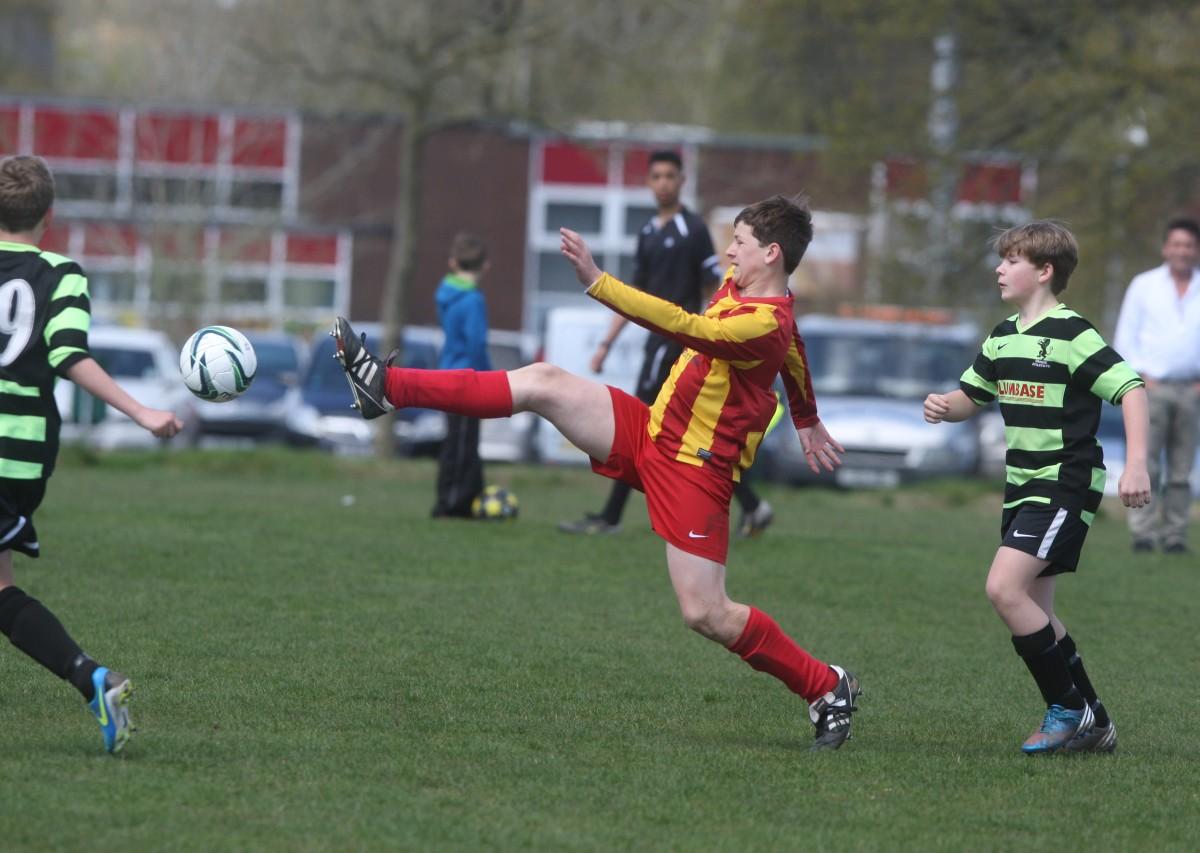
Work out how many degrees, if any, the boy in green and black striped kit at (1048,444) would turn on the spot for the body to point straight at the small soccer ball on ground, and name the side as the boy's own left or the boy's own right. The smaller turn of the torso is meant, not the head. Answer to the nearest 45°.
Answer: approximately 90° to the boy's own right

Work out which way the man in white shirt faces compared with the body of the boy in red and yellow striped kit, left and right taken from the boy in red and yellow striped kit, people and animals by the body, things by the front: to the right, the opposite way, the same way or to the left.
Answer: to the left

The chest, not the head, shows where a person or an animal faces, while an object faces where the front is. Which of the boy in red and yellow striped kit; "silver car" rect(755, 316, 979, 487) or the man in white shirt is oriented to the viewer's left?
the boy in red and yellow striped kit

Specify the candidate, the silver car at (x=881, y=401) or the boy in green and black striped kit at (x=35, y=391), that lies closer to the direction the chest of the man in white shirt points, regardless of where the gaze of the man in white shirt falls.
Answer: the boy in green and black striped kit

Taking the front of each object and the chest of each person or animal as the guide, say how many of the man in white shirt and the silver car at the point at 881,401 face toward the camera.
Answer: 2

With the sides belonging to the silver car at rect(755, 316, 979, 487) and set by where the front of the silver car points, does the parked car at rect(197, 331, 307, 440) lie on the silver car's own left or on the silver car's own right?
on the silver car's own right

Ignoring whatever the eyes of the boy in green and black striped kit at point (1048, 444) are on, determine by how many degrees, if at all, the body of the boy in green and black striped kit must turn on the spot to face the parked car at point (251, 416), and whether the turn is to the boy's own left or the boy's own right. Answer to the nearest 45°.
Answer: approximately 90° to the boy's own right

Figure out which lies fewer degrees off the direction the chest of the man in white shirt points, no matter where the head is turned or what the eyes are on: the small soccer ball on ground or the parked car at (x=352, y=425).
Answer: the small soccer ball on ground

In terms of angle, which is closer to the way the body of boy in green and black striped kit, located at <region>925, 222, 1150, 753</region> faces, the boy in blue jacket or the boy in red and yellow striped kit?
the boy in red and yellow striped kit

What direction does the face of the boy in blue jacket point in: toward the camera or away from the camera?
away from the camera

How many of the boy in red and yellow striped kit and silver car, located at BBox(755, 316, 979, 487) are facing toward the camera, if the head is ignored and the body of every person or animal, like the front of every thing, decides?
1

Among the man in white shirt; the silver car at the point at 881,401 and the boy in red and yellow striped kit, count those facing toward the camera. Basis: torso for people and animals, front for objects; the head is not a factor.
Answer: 2

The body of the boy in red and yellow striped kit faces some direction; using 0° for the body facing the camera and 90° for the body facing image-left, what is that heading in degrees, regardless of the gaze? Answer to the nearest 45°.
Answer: approximately 90°
